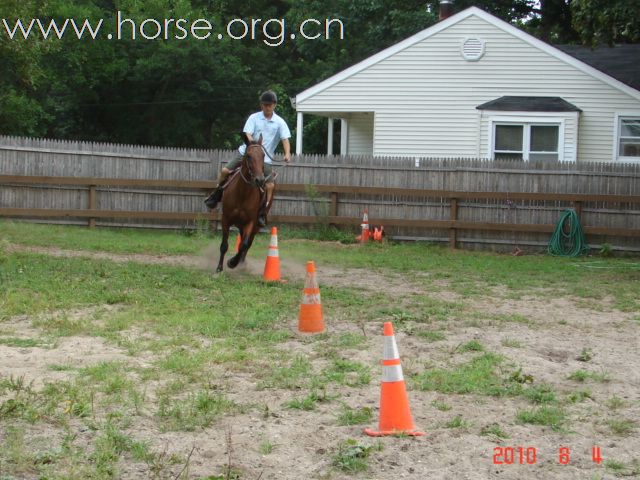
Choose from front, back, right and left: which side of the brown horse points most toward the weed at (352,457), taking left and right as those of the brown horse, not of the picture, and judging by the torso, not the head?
front

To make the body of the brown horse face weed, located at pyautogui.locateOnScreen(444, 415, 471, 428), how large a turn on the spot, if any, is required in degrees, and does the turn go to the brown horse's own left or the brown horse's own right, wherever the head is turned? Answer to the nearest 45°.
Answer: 0° — it already faces it

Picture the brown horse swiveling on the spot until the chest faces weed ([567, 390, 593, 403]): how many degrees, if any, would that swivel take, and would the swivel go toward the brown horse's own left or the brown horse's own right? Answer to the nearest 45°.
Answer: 0° — it already faces it

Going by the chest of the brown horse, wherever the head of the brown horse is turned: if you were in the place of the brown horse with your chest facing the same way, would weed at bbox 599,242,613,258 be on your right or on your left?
on your left

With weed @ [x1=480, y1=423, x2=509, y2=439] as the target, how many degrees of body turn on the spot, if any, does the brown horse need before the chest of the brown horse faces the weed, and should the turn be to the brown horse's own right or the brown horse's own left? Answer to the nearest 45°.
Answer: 0° — it already faces it

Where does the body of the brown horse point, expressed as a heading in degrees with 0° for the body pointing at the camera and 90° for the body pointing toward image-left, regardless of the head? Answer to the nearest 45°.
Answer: approximately 0°
